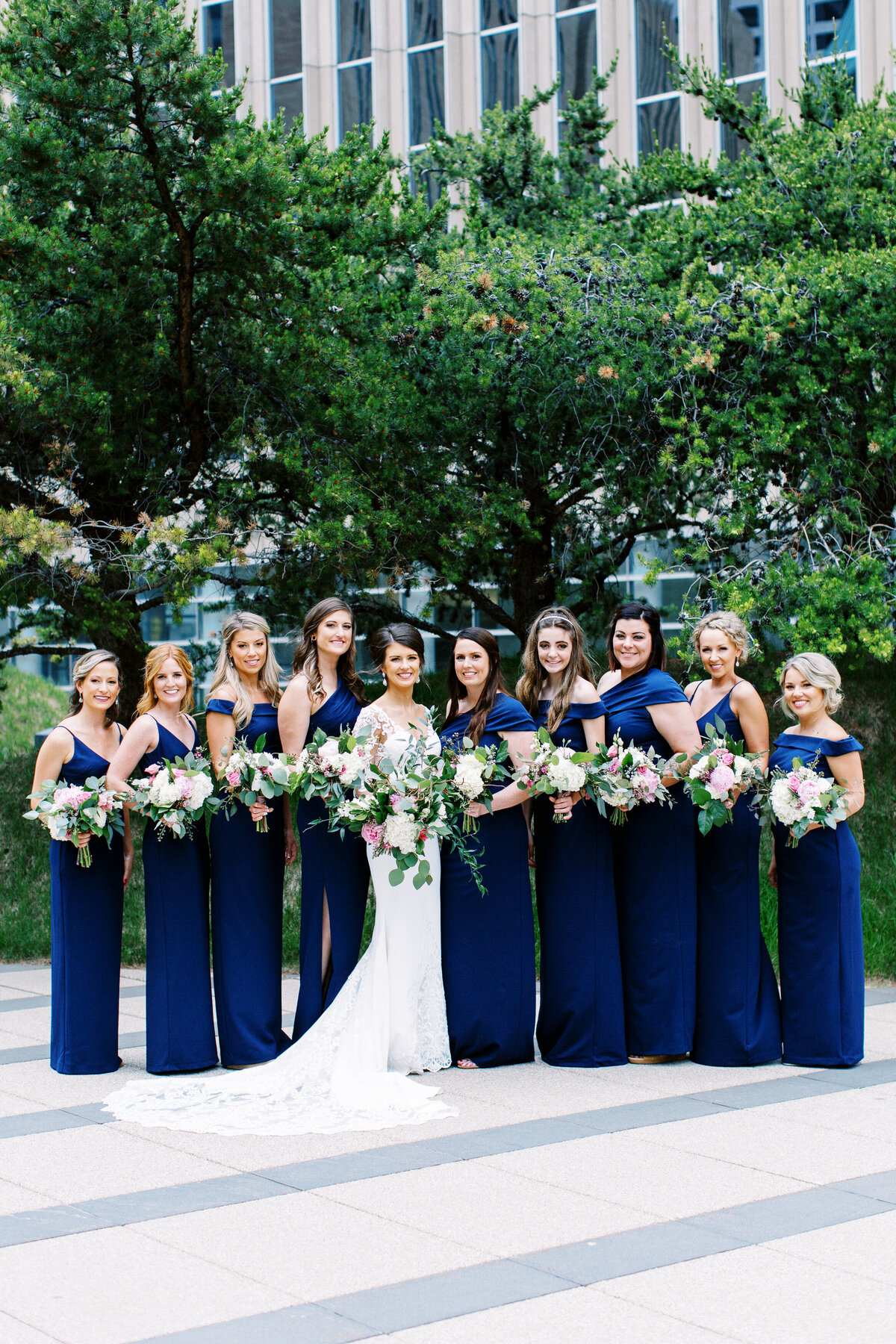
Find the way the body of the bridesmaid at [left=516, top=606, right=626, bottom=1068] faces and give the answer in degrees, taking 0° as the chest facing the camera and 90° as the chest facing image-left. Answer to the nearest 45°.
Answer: approximately 45°

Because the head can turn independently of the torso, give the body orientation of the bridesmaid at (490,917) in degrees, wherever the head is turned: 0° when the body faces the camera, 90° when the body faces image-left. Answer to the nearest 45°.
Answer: approximately 45°

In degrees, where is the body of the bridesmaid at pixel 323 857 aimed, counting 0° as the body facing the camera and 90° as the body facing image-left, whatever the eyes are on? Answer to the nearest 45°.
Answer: approximately 315°

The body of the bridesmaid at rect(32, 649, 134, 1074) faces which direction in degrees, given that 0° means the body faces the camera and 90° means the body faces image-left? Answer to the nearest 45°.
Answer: approximately 315°
